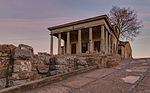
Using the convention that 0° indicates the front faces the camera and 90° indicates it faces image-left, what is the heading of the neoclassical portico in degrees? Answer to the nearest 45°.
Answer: approximately 45°

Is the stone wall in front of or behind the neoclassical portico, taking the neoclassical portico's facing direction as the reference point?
in front
